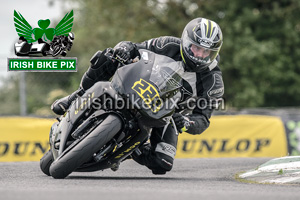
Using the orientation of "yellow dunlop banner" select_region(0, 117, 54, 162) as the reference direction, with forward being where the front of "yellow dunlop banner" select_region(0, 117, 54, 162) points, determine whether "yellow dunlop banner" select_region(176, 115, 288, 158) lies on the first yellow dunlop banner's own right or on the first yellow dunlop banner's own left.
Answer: on the first yellow dunlop banner's own left

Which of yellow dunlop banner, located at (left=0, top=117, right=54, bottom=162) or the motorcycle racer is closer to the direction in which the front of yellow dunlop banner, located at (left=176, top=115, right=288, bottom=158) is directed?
the motorcycle racer

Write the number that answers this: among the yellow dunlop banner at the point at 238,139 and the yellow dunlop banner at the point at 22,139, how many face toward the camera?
2

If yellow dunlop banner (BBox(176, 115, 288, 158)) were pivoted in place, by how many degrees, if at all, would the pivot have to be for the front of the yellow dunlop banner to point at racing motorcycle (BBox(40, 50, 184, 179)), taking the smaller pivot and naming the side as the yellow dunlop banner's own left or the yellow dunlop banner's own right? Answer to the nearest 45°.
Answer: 0° — it already faces it

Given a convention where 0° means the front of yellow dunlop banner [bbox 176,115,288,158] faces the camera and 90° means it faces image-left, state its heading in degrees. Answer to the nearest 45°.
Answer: approximately 0°

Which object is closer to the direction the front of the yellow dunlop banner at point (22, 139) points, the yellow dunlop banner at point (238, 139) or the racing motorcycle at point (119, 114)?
the racing motorcycle

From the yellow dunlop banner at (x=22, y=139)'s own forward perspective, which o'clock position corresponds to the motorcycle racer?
The motorcycle racer is roughly at 11 o'clock from the yellow dunlop banner.

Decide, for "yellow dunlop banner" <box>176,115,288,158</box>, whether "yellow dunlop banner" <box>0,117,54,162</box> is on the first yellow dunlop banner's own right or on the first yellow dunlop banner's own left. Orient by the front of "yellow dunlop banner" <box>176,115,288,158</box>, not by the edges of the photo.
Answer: on the first yellow dunlop banner's own right

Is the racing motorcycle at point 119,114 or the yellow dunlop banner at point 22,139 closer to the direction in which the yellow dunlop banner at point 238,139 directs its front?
the racing motorcycle

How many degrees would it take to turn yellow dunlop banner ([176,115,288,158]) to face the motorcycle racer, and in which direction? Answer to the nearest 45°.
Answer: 0° — it already faces them
